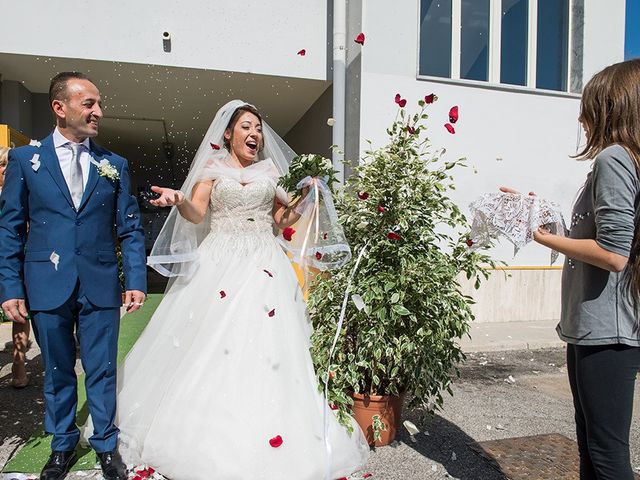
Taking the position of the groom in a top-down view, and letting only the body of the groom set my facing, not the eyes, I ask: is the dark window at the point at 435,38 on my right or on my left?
on my left

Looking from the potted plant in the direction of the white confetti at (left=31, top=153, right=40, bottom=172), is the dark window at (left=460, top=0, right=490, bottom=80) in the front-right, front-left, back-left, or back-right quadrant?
back-right

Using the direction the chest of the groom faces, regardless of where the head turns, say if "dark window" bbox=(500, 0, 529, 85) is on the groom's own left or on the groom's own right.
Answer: on the groom's own left

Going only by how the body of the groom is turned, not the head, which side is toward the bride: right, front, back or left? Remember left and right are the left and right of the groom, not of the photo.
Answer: left

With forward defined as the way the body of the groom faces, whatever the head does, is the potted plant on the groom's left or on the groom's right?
on the groom's left

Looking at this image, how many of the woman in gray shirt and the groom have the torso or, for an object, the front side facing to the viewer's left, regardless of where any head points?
1

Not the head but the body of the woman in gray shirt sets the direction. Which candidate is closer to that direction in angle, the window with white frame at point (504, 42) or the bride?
the bride

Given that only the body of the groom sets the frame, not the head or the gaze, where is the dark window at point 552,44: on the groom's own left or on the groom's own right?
on the groom's own left

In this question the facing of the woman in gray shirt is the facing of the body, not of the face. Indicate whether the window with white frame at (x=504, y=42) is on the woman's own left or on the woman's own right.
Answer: on the woman's own right

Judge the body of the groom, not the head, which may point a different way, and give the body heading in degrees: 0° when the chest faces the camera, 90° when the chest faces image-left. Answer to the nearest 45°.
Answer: approximately 0°

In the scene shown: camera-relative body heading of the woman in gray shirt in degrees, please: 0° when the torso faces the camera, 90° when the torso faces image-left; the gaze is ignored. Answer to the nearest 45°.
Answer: approximately 90°
